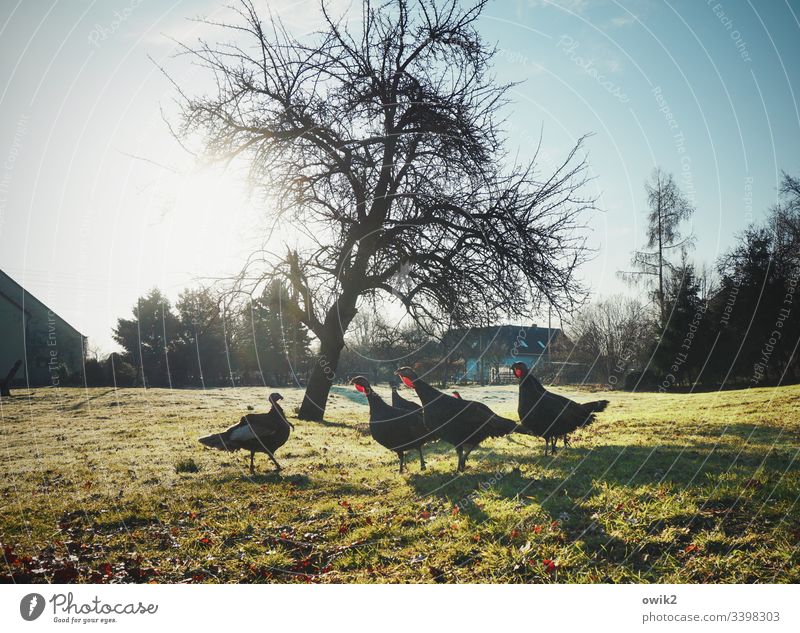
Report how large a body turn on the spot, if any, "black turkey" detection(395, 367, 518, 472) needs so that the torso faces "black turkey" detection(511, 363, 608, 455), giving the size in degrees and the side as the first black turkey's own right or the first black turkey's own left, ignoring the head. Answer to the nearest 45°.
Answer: approximately 135° to the first black turkey's own right

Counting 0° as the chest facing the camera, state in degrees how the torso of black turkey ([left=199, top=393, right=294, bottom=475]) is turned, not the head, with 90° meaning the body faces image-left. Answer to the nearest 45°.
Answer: approximately 270°

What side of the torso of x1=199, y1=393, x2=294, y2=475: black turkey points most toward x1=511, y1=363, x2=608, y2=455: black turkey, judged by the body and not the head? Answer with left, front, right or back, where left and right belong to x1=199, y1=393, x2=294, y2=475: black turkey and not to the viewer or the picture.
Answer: front

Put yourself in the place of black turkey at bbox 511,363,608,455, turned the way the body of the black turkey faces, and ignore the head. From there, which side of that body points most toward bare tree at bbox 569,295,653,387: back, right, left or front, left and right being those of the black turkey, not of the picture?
right

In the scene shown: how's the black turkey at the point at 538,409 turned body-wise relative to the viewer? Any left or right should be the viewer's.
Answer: facing to the left of the viewer

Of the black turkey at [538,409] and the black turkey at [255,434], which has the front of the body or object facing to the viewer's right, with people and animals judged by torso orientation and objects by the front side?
the black turkey at [255,434]

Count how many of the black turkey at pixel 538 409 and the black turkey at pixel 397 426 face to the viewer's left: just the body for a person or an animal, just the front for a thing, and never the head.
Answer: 2

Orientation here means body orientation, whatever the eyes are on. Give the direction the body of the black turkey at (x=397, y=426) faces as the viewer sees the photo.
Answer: to the viewer's left

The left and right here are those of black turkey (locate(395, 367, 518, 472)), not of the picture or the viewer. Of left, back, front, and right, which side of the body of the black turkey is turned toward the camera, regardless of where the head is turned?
left

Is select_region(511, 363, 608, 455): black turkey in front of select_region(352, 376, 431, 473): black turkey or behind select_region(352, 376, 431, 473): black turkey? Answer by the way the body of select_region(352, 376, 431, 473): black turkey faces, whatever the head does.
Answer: behind
